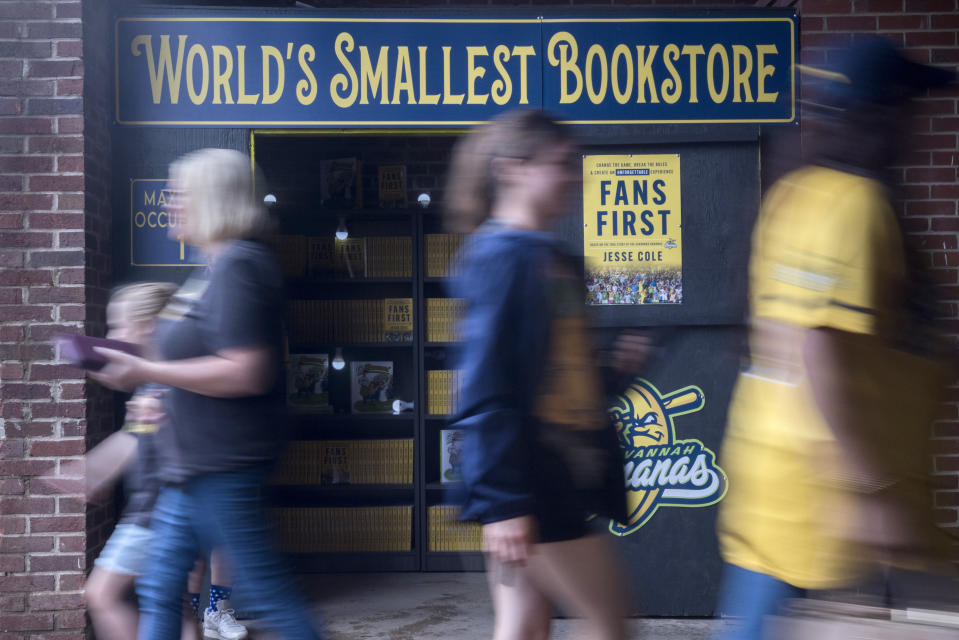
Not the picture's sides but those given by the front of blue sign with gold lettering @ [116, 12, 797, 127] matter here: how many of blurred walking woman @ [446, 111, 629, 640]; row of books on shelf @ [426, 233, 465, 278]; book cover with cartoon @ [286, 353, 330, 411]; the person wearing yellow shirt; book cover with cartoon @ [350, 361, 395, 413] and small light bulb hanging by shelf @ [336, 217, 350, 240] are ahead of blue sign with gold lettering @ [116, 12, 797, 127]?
2

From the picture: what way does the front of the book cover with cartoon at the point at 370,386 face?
toward the camera

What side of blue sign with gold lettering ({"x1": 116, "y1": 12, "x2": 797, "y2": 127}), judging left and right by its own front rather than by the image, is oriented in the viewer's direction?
front

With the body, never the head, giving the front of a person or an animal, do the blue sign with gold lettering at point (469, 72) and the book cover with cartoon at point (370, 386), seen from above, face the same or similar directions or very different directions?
same or similar directions

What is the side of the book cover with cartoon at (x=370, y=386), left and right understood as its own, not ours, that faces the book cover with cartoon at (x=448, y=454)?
left

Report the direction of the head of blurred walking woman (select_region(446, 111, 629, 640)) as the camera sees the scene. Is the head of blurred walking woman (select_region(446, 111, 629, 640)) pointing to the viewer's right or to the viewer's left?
to the viewer's right

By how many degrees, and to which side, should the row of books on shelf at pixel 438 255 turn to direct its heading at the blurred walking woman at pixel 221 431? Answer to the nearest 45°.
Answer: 0° — it already faces them

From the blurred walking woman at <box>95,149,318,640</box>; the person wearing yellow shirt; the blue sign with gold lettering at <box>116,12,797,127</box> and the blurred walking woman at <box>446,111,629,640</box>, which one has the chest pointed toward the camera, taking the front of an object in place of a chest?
the blue sign with gold lettering

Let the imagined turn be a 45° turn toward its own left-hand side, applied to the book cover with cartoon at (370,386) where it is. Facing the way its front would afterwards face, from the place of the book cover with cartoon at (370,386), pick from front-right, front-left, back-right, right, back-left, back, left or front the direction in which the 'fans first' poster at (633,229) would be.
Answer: front

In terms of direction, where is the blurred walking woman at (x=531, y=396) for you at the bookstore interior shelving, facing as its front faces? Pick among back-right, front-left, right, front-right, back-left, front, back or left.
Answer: front

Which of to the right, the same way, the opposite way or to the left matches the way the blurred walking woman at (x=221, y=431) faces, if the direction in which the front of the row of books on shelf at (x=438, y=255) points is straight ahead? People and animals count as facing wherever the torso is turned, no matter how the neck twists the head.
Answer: to the right

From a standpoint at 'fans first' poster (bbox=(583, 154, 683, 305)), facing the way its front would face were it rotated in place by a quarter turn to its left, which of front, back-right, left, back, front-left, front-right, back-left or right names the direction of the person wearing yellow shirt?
right

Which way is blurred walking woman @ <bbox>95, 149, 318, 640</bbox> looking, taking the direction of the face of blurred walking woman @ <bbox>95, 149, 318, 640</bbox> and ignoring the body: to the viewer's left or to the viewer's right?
to the viewer's left

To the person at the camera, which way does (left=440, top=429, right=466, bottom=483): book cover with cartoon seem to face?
facing the viewer

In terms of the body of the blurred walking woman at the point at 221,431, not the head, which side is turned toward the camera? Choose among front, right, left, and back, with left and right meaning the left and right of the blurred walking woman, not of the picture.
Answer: left
